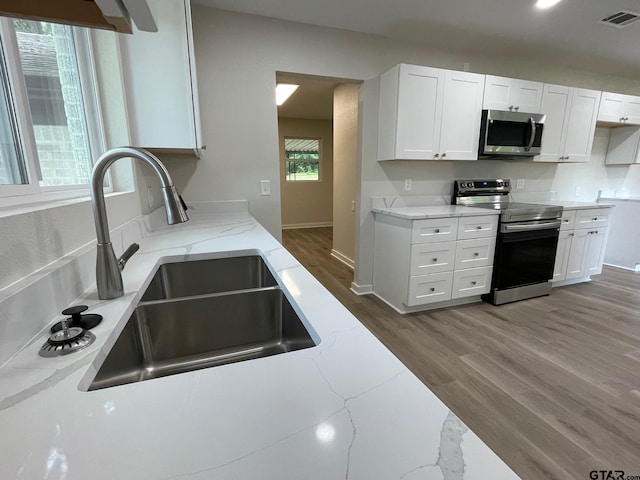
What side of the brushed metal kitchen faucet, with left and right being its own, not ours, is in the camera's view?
right

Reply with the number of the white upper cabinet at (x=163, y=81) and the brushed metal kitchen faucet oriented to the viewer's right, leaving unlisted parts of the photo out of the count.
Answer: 2

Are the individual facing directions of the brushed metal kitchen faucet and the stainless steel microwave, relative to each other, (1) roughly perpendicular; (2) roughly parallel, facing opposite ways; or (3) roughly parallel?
roughly perpendicular

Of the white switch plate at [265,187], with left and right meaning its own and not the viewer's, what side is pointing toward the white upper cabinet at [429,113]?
left

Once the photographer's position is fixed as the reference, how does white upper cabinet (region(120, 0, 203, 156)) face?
facing to the right of the viewer

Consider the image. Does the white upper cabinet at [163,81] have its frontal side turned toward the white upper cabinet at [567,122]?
yes

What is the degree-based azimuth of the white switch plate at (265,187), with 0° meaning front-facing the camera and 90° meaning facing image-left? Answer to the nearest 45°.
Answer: approximately 0°

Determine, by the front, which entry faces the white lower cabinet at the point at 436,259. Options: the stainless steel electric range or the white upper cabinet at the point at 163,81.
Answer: the white upper cabinet

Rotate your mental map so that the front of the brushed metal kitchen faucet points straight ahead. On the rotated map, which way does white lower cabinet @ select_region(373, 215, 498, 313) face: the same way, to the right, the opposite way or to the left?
to the right

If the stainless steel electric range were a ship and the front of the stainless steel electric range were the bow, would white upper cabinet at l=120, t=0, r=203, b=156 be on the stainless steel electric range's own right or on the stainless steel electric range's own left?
on the stainless steel electric range's own right

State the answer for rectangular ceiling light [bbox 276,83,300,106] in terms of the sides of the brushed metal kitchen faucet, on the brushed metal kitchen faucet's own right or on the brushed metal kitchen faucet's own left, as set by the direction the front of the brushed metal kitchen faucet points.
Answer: on the brushed metal kitchen faucet's own left
